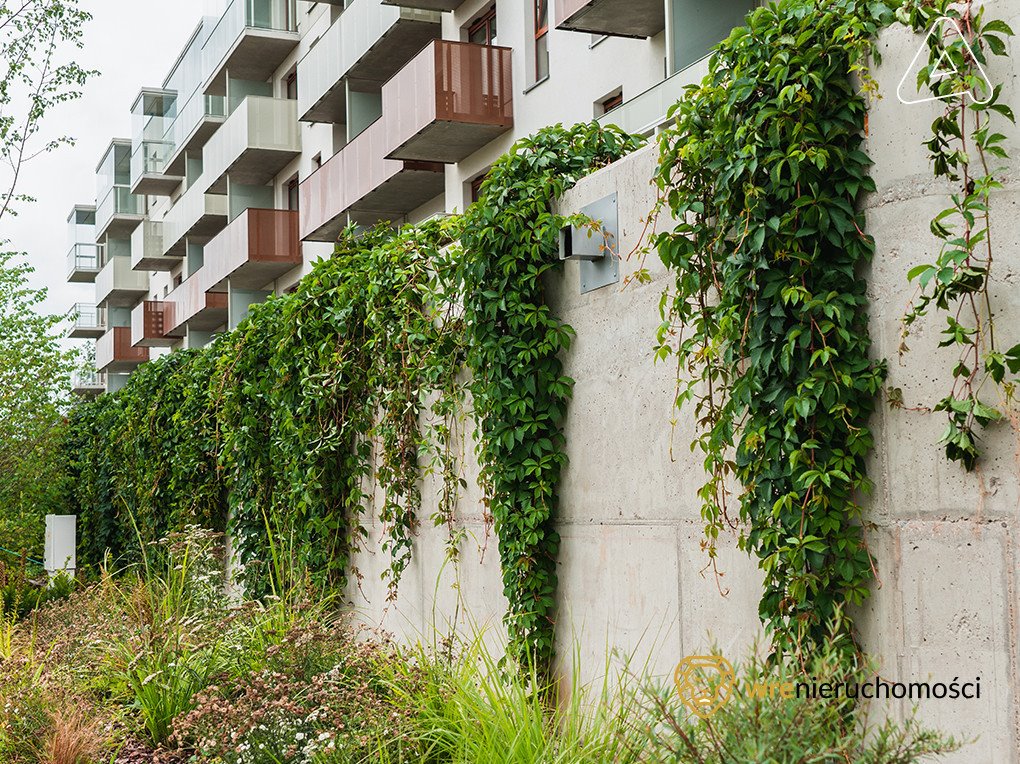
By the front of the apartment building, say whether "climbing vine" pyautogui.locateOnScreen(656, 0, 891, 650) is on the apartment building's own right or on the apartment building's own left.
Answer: on the apartment building's own left

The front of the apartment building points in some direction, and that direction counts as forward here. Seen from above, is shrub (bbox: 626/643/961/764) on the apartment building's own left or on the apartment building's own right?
on the apartment building's own left

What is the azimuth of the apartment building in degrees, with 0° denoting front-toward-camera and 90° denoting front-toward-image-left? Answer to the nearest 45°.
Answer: approximately 45°

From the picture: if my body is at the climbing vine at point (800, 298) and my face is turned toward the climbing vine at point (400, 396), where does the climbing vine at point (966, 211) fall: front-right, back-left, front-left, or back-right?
back-right
